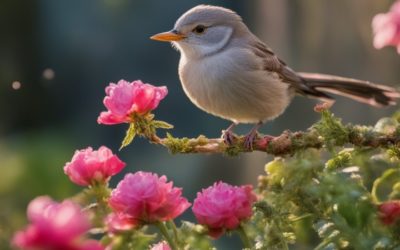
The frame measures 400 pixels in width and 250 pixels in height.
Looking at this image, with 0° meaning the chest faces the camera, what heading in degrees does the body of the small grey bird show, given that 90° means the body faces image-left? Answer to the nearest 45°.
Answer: approximately 90°

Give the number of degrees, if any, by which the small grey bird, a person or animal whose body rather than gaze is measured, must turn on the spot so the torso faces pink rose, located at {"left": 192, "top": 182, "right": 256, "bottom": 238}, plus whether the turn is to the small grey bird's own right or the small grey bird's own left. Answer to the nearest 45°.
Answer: approximately 90° to the small grey bird's own left

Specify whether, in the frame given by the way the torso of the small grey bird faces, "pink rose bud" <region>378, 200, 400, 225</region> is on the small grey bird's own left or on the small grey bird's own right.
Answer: on the small grey bird's own left

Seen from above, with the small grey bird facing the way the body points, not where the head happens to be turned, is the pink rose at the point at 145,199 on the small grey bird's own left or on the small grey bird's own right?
on the small grey bird's own left
